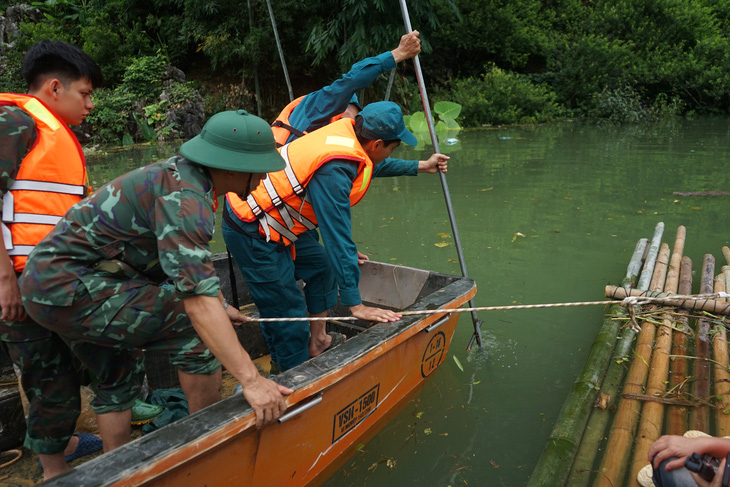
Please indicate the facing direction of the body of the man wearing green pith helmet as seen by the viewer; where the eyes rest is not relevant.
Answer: to the viewer's right

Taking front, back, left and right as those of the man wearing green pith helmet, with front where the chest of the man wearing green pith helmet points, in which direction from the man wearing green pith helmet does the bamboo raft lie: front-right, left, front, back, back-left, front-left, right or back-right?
front

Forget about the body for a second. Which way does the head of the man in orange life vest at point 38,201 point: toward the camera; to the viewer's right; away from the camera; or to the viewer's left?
to the viewer's right

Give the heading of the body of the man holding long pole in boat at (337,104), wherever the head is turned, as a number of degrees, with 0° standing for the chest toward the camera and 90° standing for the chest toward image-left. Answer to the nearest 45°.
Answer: approximately 270°

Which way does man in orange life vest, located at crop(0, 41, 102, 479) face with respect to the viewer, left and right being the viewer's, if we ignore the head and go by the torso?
facing to the right of the viewer

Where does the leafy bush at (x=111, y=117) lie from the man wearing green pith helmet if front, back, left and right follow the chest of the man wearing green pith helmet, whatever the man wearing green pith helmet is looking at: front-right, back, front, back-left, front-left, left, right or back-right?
left

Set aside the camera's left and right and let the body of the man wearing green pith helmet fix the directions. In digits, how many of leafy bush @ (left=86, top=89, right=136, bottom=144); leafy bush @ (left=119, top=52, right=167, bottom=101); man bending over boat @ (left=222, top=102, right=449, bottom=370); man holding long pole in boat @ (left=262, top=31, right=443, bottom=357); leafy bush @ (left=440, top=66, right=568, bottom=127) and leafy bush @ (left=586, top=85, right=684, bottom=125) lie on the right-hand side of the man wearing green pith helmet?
0

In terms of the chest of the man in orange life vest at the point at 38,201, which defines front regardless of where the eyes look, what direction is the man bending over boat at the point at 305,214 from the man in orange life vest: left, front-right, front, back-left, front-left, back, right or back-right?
front

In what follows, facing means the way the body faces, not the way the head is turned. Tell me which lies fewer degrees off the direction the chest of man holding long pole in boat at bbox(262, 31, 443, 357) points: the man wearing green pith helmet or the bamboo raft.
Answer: the bamboo raft

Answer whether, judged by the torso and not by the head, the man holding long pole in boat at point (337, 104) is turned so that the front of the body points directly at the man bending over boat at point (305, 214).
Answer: no

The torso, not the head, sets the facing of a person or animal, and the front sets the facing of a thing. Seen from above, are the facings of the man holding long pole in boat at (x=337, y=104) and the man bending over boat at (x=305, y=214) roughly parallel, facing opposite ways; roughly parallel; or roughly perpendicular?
roughly parallel

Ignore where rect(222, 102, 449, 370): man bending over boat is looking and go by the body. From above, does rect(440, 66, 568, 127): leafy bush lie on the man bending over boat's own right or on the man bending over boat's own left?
on the man bending over boat's own left

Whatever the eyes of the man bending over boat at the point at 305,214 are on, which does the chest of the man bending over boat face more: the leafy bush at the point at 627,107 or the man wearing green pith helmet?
the leafy bush

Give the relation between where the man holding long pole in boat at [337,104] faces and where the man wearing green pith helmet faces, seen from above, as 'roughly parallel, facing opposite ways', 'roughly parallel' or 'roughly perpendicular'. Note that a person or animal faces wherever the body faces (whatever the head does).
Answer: roughly parallel

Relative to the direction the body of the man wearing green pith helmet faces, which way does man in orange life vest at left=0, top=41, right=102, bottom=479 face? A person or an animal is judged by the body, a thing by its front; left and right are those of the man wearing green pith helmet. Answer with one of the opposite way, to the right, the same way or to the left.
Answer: the same way

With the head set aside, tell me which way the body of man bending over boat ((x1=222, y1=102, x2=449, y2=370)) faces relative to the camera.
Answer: to the viewer's right

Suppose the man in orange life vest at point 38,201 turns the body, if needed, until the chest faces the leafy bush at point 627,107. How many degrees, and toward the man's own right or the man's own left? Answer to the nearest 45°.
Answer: approximately 45° to the man's own left
